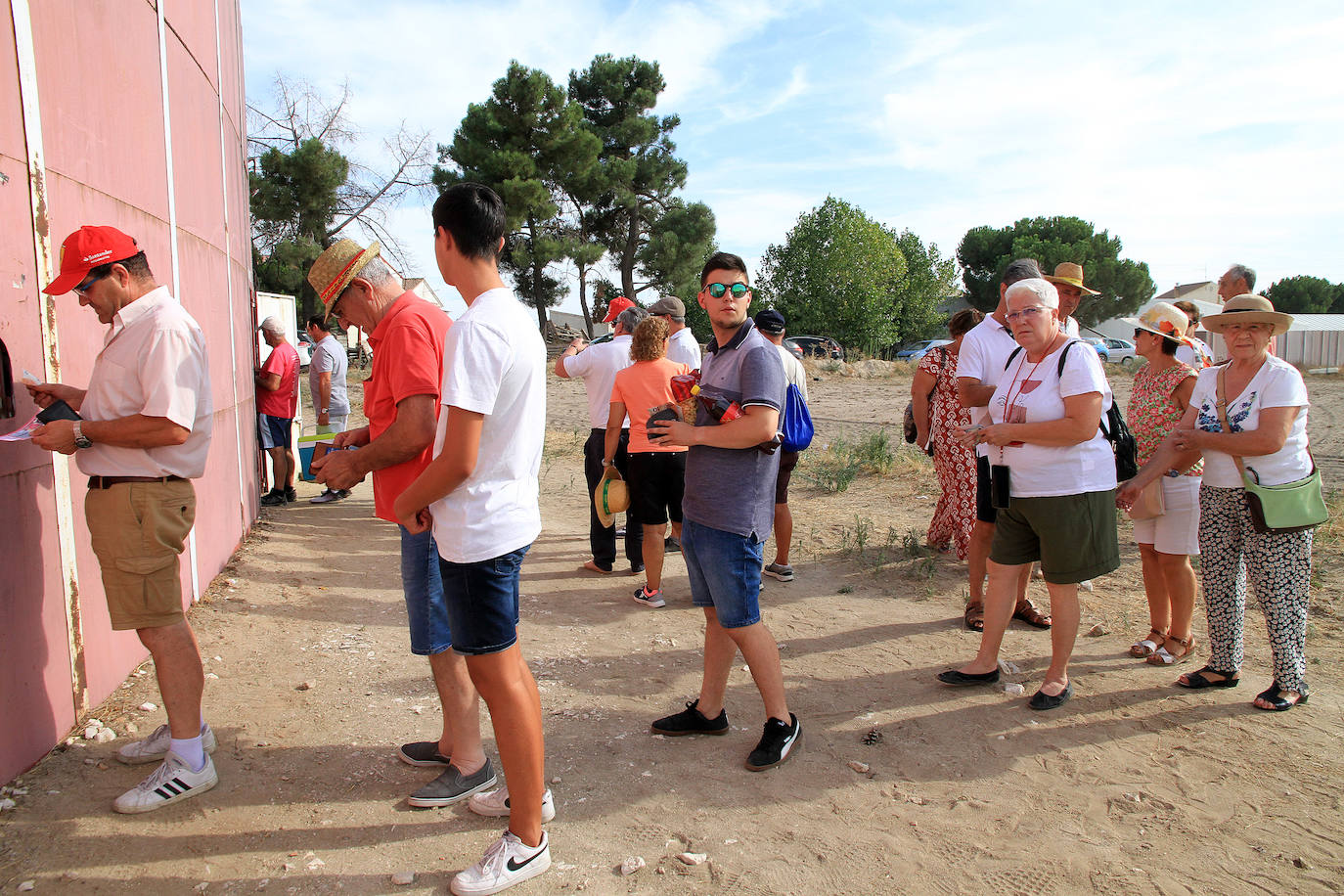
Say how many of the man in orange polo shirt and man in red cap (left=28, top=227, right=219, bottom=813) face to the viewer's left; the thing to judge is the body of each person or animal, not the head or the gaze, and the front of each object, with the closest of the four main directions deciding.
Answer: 2

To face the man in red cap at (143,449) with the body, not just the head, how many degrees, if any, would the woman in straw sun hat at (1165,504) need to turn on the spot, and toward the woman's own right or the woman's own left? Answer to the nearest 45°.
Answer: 0° — they already face them

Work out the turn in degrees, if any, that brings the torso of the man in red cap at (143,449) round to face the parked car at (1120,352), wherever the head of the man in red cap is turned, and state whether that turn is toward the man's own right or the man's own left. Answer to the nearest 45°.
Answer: approximately 135° to the man's own right

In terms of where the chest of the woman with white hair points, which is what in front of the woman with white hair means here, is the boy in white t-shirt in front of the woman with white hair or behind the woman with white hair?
in front

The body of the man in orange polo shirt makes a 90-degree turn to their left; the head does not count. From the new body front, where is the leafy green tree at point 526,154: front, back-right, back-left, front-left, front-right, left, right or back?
back

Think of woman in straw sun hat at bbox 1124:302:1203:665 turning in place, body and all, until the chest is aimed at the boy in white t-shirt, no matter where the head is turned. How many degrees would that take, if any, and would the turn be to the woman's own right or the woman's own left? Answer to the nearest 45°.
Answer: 0° — they already face them

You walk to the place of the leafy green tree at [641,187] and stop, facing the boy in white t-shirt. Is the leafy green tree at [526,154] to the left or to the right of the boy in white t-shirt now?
right

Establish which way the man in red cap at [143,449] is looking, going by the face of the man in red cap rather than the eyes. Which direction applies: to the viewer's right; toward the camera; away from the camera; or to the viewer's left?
to the viewer's left

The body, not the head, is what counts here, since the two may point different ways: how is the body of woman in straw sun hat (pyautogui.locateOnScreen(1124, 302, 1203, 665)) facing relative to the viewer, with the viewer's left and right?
facing the viewer and to the left of the viewer

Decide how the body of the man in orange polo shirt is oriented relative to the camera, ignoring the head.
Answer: to the viewer's left

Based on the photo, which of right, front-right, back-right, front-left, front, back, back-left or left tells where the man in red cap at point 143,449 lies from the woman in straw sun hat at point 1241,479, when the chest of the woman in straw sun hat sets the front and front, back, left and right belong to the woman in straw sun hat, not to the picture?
front

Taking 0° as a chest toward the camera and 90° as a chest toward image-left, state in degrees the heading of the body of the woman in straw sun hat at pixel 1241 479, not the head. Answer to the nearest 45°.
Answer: approximately 45°

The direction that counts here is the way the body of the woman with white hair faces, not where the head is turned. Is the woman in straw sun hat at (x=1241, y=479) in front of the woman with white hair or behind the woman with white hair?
behind

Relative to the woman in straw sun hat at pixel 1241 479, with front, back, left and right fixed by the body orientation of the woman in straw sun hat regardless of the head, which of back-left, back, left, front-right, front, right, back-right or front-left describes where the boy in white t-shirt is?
front

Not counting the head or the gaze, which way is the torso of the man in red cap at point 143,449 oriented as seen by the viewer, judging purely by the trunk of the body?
to the viewer's left

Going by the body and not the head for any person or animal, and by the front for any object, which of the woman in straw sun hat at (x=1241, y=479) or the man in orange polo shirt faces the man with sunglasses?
the woman in straw sun hat
